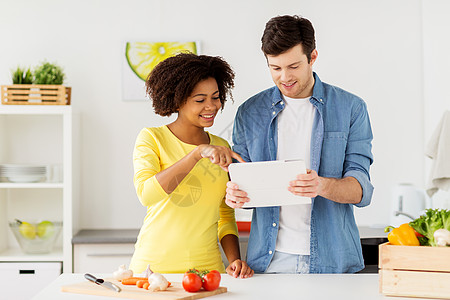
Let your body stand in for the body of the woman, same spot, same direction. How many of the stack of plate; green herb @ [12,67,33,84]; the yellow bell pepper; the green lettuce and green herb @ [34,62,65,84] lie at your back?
3

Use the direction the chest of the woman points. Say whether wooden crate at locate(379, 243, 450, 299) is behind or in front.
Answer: in front

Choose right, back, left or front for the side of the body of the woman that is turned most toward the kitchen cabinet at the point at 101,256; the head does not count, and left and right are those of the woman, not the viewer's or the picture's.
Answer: back

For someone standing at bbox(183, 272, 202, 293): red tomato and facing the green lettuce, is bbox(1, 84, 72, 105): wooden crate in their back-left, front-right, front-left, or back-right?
back-left

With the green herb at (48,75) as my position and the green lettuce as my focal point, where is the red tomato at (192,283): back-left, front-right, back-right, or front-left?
front-right

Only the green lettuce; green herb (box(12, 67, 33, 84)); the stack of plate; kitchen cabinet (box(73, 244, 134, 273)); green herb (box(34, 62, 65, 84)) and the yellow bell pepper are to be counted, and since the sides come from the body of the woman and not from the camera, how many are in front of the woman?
2

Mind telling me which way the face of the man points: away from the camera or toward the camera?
toward the camera

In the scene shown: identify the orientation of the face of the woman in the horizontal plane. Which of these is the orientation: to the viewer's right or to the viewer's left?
to the viewer's right

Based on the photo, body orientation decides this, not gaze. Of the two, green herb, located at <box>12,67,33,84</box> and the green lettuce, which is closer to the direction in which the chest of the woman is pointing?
the green lettuce

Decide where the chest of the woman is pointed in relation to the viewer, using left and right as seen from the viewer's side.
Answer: facing the viewer and to the right of the viewer

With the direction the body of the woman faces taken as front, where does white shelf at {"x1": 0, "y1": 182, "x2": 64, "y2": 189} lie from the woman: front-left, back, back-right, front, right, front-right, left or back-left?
back
